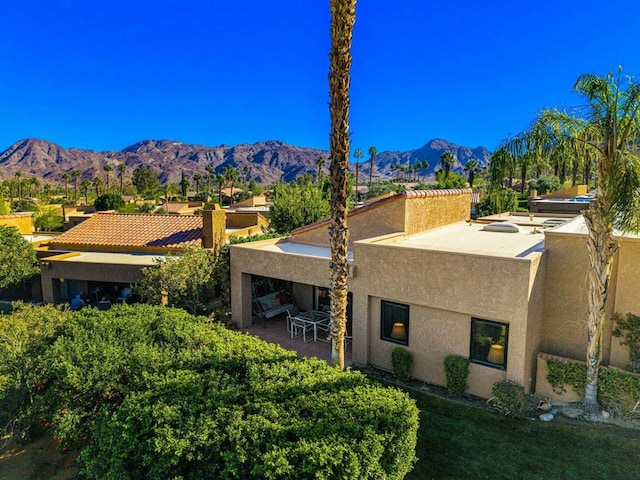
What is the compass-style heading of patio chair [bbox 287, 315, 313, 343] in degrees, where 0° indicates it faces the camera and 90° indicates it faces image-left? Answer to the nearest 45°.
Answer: approximately 225°

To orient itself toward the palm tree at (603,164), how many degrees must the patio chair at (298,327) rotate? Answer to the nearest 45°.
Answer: approximately 90° to its right

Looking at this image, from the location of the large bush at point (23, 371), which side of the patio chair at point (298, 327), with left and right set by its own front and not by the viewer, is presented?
back

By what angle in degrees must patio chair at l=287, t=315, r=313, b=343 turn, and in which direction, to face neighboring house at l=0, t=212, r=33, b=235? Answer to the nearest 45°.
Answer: approximately 90° to its left

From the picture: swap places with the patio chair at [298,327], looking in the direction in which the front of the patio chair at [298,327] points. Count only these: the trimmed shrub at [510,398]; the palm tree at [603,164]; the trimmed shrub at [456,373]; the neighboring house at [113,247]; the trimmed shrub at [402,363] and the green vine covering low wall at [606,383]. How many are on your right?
5

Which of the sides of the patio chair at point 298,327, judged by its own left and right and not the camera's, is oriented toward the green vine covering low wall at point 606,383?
front
